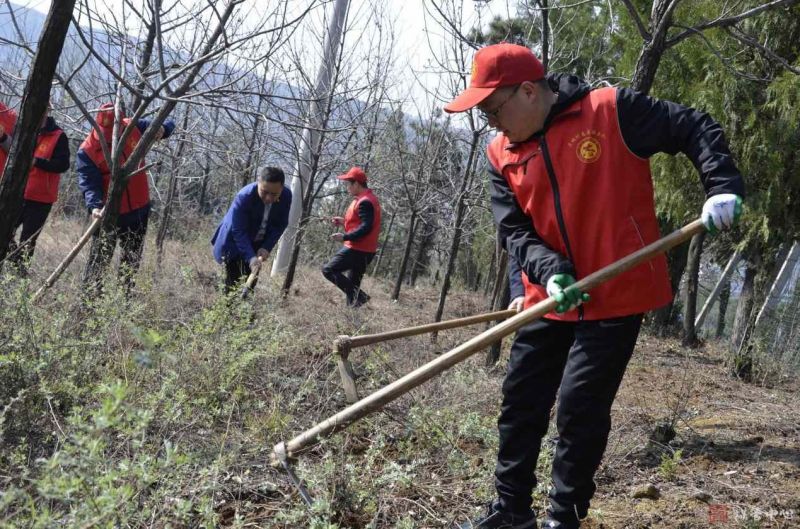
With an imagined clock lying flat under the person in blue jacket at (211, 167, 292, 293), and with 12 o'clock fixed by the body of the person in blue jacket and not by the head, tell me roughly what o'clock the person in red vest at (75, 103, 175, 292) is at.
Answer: The person in red vest is roughly at 4 o'clock from the person in blue jacket.

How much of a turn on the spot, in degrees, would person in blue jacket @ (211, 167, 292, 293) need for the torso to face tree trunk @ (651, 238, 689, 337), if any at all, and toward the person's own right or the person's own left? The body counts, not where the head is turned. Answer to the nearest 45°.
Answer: approximately 90° to the person's own left

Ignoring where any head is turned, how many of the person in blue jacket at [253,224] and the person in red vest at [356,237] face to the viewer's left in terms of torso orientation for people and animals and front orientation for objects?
1

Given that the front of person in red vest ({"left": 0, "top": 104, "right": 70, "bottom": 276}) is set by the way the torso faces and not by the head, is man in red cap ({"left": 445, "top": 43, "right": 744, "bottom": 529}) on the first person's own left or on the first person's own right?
on the first person's own left

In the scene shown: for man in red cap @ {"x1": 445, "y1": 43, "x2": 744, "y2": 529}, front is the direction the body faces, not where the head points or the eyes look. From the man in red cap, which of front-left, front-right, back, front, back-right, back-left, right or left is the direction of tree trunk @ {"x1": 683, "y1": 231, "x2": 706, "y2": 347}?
back-right

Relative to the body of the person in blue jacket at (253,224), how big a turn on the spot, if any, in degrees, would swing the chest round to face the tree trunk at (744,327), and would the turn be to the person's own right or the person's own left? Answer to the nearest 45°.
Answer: approximately 45° to the person's own left

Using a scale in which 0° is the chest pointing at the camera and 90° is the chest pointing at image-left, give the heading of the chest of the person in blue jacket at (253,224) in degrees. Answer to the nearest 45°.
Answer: approximately 315°

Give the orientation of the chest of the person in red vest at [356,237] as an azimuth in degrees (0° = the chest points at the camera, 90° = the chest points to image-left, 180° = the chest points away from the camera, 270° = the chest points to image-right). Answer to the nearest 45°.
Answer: approximately 90°
